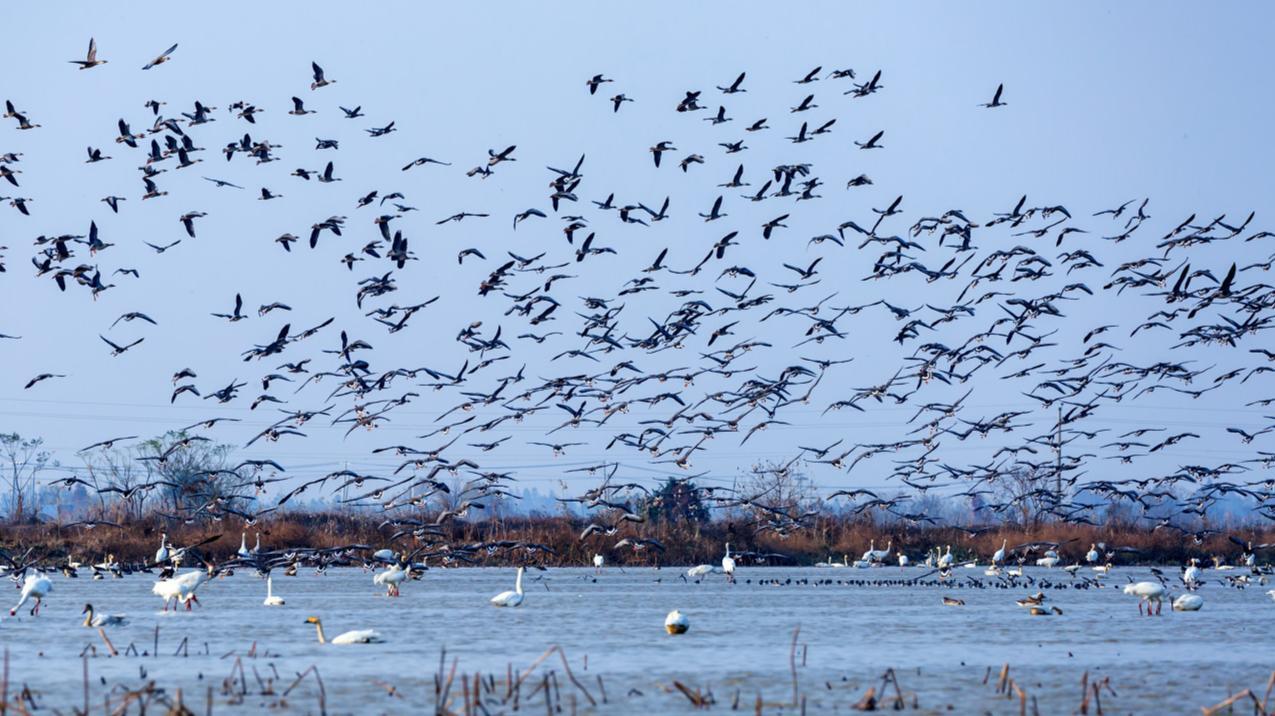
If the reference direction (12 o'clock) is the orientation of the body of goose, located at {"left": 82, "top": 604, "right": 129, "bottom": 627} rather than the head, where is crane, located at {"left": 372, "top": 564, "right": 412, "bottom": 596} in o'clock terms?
crane, located at {"left": 372, "top": 564, "right": 412, "bottom": 596} is roughly at 4 o'clock from goose, located at {"left": 82, "top": 604, "right": 129, "bottom": 627}.

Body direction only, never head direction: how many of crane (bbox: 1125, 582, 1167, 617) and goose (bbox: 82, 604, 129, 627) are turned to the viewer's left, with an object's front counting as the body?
2

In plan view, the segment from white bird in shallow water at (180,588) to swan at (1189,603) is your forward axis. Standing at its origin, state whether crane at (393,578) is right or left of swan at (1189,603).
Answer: left

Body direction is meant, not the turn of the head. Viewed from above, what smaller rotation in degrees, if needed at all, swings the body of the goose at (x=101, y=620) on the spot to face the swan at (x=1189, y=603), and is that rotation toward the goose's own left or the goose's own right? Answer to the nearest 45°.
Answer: approximately 180°

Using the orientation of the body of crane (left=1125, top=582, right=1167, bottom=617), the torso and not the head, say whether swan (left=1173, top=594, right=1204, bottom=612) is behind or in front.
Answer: behind

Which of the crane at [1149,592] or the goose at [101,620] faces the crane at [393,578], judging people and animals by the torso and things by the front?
the crane at [1149,592]

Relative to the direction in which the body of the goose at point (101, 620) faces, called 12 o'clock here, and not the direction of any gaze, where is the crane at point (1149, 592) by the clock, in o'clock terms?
the crane at point (1149, 592) is roughly at 6 o'clock from the goose at point (101, 620).

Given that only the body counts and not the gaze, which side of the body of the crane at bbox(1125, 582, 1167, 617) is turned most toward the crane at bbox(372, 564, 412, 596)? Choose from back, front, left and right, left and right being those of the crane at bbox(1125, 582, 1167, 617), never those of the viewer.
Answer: front

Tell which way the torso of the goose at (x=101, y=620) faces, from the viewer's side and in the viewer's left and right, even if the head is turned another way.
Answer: facing to the left of the viewer

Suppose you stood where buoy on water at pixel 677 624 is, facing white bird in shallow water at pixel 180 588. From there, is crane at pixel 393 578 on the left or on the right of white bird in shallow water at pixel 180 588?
right

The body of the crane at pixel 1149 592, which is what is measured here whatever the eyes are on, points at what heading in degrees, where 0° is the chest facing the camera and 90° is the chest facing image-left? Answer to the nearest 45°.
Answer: approximately 90°

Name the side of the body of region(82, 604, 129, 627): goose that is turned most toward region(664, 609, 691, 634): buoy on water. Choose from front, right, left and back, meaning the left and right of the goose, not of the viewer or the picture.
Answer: back

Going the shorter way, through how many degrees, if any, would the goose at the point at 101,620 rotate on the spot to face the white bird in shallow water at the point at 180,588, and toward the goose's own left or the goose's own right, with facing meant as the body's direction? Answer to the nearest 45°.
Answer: approximately 90° to the goose's own right

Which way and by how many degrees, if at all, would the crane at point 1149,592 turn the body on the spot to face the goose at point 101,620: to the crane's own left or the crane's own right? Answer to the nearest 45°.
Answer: approximately 45° to the crane's own left

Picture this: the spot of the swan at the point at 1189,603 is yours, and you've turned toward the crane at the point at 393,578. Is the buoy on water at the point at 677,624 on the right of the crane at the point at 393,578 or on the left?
left
